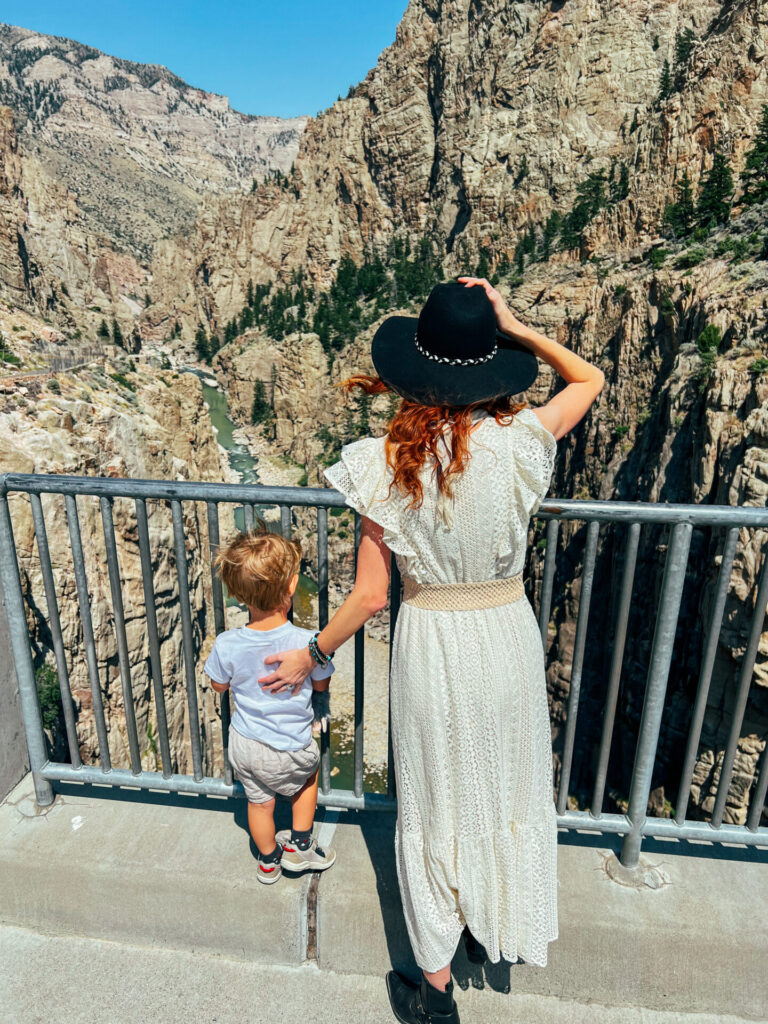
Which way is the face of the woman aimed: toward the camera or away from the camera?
away from the camera

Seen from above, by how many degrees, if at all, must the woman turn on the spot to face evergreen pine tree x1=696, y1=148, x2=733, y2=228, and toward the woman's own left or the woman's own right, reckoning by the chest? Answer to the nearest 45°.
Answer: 0° — they already face it

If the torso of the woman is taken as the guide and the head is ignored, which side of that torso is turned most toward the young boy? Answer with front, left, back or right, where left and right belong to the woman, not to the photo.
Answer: left

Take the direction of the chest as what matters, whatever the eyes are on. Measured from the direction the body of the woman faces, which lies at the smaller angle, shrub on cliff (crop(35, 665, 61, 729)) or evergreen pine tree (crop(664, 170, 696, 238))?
the evergreen pine tree

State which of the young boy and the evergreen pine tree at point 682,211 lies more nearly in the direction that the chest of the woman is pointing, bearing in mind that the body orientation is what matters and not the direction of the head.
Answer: the evergreen pine tree

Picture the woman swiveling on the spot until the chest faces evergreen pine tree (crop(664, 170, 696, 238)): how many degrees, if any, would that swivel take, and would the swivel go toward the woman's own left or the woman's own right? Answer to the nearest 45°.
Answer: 0° — they already face it

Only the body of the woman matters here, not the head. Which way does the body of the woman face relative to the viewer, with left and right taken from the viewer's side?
facing away from the viewer
